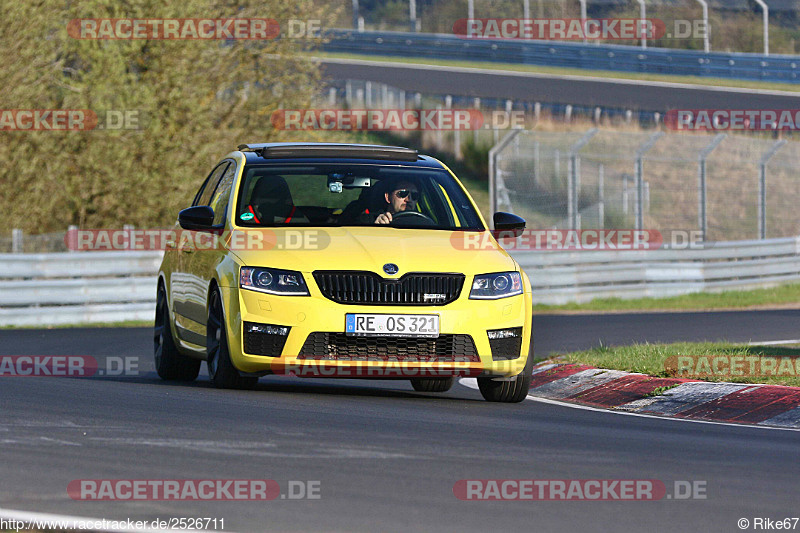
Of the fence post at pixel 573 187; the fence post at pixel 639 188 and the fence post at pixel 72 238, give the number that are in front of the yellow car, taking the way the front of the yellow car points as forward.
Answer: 0

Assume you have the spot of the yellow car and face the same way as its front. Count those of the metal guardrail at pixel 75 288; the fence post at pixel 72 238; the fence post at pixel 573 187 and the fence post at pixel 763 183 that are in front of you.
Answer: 0

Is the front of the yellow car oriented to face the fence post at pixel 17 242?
no

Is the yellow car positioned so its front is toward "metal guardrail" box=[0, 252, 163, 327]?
no

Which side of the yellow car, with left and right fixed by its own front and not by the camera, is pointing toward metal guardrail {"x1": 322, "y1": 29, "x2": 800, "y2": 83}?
back

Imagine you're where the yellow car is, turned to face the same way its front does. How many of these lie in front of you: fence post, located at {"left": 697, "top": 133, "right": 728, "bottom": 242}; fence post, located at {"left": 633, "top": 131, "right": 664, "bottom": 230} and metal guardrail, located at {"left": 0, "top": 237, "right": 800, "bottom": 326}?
0

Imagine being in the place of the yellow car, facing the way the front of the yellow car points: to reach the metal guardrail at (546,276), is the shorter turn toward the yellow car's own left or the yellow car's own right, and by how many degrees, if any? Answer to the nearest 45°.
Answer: approximately 180°

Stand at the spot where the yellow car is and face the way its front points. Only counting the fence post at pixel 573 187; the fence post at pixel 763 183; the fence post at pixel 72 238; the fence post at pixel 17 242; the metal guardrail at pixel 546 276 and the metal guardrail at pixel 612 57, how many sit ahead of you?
0

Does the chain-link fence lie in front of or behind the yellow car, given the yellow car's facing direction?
behind

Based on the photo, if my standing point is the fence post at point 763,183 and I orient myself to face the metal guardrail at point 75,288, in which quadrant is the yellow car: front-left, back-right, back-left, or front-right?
front-left

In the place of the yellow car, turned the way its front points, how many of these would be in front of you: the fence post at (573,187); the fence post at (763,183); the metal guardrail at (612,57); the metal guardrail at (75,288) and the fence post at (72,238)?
0

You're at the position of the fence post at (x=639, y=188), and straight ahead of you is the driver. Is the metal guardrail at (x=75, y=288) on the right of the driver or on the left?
right

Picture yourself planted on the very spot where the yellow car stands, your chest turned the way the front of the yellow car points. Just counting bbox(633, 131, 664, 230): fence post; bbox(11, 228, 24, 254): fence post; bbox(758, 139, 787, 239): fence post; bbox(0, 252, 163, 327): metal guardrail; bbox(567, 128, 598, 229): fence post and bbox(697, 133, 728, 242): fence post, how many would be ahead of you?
0

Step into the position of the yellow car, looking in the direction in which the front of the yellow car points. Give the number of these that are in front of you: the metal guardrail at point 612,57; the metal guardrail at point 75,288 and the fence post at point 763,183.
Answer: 0

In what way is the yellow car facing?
toward the camera

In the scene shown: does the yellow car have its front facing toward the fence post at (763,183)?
no

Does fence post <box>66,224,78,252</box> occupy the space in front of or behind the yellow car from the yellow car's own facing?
behind
